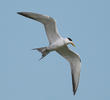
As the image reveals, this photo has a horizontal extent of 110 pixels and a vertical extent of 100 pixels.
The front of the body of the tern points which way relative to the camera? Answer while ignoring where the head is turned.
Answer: to the viewer's right
